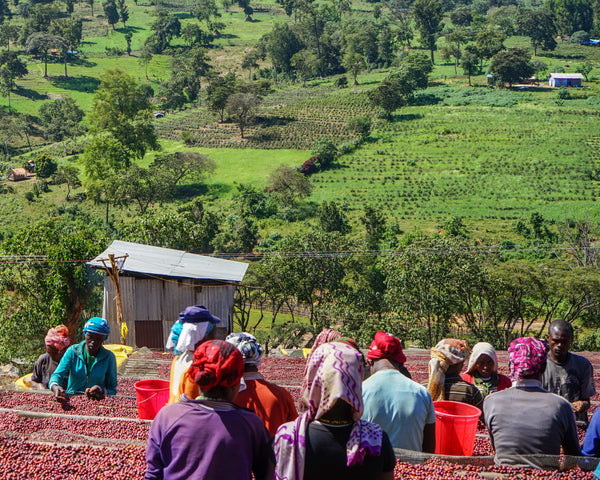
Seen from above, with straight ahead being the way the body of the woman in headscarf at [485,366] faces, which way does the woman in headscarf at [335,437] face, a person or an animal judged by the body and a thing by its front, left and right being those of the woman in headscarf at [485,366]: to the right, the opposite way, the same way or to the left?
the opposite way

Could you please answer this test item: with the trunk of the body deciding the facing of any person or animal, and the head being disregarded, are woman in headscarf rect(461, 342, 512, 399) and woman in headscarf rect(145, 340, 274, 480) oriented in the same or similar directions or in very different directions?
very different directions

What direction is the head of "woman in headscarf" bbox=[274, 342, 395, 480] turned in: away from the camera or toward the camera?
away from the camera

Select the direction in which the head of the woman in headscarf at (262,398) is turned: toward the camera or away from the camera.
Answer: away from the camera

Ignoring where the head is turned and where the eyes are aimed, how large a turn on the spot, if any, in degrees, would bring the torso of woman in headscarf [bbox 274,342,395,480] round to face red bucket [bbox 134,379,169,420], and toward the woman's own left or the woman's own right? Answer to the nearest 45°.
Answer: approximately 45° to the woman's own left

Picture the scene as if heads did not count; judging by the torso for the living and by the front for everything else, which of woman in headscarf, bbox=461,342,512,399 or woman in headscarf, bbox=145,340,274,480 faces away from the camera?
woman in headscarf, bbox=145,340,274,480

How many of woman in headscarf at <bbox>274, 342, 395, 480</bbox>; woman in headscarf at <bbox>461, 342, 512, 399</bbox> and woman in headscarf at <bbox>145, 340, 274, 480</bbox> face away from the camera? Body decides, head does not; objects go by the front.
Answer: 2

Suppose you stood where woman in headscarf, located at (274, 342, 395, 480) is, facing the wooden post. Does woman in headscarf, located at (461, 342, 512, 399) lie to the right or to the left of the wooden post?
right

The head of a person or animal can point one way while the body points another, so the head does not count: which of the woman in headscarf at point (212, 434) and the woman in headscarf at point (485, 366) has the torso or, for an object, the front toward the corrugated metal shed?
the woman in headscarf at point (212, 434)

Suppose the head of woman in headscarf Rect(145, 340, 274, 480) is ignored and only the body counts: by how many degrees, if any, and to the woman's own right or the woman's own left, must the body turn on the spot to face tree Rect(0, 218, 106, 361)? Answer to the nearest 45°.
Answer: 0° — they already face it
